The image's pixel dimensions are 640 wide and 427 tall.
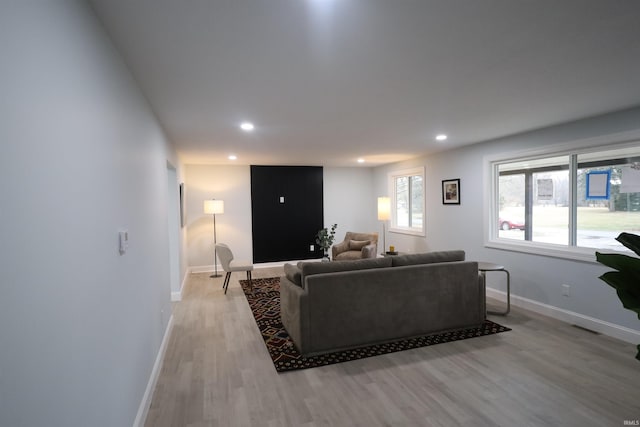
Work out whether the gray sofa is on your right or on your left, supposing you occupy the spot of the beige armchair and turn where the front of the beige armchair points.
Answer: on your left

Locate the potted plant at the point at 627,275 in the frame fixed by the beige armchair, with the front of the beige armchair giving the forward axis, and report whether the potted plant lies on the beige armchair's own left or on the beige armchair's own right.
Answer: on the beige armchair's own left

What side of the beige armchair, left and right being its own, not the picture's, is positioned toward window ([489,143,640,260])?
left

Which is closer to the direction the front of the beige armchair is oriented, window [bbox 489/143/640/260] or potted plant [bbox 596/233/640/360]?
the potted plant

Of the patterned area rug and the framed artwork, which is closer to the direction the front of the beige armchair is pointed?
the patterned area rug

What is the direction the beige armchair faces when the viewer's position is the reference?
facing the viewer and to the left of the viewer

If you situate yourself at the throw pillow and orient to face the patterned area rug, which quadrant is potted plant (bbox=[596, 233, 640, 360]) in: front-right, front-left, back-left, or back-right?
front-left

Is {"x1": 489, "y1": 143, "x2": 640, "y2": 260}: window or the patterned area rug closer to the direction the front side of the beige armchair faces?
the patterned area rug

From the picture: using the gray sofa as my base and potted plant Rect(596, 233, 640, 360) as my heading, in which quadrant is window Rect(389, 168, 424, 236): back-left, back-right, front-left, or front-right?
back-left
